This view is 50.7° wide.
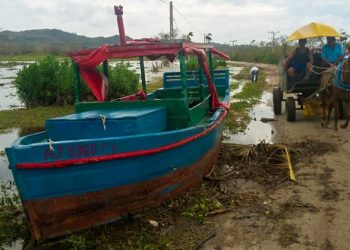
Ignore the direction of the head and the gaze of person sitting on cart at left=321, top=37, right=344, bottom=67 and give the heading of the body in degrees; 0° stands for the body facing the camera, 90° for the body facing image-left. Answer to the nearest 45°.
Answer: approximately 0°

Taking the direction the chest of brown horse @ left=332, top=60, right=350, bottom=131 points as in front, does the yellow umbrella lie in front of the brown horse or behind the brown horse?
behind

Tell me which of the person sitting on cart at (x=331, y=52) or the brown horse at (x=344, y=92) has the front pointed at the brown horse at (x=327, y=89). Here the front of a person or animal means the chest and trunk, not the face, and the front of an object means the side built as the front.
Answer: the person sitting on cart

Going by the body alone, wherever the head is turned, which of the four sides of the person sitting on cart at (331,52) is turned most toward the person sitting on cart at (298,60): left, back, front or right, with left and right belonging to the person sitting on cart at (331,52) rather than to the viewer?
right

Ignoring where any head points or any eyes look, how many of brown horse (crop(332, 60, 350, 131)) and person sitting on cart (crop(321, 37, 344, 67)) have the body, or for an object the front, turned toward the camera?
2

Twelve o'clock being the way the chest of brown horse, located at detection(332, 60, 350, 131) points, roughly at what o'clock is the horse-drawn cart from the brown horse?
The horse-drawn cart is roughly at 5 o'clock from the brown horse.

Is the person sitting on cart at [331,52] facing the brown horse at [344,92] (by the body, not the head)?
yes
